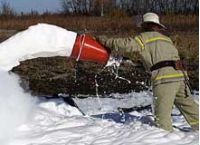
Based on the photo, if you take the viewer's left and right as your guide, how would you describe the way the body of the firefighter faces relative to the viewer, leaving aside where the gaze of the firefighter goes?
facing away from the viewer and to the left of the viewer
